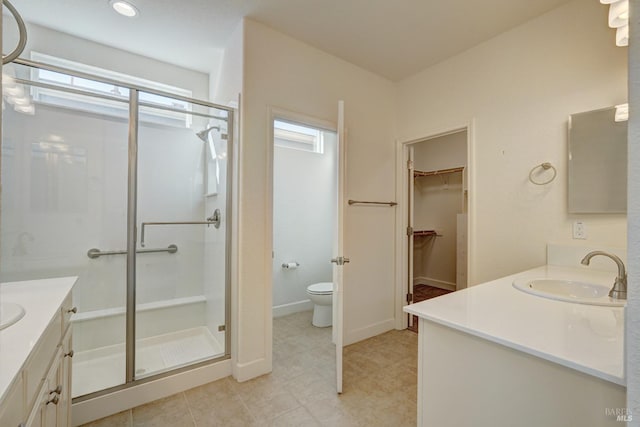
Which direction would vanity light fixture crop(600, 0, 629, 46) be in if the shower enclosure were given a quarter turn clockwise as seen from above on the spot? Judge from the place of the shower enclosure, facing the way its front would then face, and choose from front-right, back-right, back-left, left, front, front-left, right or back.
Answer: left

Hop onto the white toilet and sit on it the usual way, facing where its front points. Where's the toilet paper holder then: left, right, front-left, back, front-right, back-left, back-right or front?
front-right

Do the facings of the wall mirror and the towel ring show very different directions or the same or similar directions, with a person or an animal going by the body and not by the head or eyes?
same or similar directions

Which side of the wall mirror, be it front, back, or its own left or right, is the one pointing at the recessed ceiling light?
front

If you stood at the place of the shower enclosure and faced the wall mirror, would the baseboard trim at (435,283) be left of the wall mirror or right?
left

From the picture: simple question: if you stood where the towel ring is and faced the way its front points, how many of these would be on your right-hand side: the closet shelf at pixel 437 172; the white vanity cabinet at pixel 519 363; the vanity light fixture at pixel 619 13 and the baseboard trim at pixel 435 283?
2

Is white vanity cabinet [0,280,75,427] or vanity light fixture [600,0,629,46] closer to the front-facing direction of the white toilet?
the white vanity cabinet

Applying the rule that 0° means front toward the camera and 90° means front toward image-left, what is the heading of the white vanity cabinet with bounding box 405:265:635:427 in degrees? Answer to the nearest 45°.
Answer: approximately 135°

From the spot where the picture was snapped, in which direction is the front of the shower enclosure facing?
facing the viewer and to the right of the viewer

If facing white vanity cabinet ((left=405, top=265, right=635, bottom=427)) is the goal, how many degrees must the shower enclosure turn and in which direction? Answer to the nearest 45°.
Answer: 0° — it already faces it

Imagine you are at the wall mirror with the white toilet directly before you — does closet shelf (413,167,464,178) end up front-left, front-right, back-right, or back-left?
front-right
